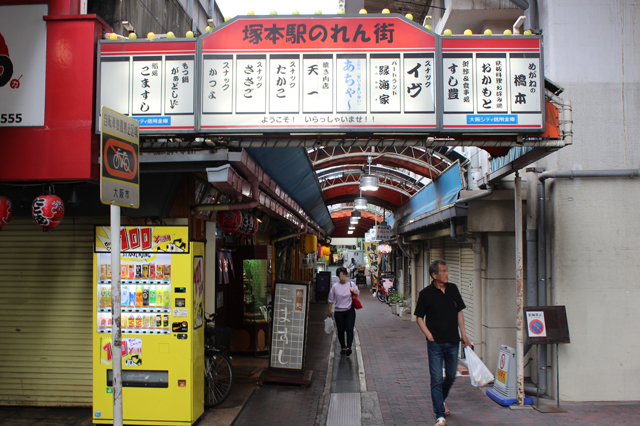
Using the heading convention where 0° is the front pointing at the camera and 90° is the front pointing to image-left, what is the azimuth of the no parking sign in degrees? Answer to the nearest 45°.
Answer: approximately 0°

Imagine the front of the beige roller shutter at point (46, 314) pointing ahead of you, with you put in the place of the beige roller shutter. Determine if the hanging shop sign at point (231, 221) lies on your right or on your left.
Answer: on your left

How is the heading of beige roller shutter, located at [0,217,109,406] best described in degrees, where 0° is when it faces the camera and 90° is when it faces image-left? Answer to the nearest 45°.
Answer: approximately 0°

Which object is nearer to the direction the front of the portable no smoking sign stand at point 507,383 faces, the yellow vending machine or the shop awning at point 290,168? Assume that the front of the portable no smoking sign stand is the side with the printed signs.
the yellow vending machine

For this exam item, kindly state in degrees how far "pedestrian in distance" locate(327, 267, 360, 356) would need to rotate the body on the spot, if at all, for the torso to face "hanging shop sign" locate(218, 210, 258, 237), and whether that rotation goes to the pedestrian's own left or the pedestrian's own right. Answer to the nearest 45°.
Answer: approximately 45° to the pedestrian's own right
